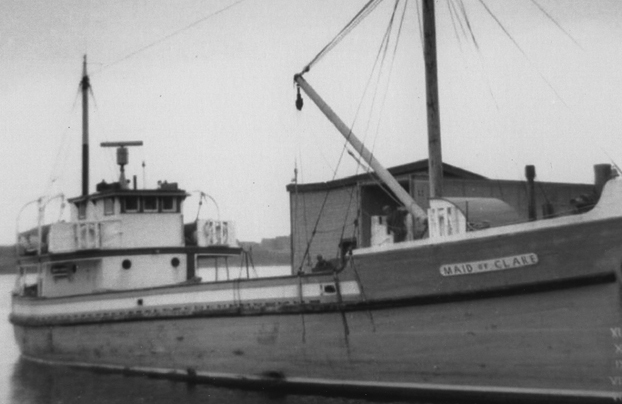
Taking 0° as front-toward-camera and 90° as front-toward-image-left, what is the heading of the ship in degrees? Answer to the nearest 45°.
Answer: approximately 315°

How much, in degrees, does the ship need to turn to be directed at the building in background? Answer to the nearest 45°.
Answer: approximately 135° to its left
